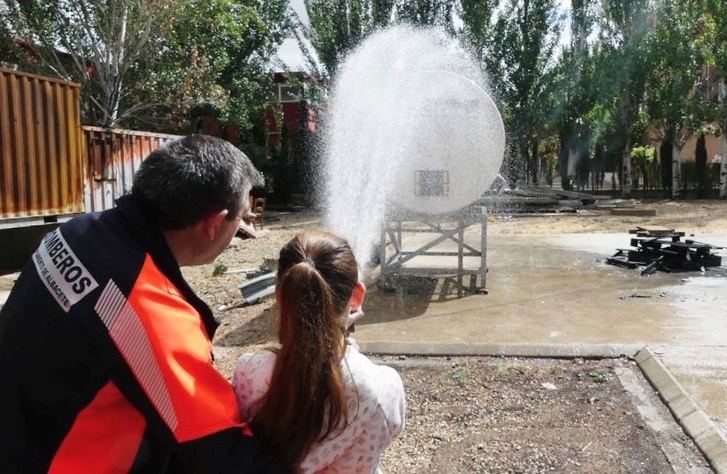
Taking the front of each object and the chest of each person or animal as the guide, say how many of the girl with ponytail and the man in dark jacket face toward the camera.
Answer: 0

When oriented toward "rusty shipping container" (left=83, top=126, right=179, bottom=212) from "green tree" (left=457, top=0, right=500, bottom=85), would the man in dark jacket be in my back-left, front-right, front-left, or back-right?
front-left

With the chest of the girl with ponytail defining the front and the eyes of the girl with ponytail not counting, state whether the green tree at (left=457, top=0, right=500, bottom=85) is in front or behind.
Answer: in front

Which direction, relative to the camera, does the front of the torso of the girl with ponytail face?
away from the camera

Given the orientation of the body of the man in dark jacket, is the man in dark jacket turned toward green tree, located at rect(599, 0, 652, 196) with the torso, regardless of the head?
yes

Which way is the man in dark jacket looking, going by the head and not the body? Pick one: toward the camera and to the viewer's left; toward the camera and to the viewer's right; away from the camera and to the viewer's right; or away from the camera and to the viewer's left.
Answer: away from the camera and to the viewer's right

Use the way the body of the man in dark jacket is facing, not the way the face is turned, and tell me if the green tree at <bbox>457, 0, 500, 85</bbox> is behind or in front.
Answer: in front

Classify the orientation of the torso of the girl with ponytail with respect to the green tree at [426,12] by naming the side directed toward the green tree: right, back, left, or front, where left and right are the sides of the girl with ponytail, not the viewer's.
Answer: front

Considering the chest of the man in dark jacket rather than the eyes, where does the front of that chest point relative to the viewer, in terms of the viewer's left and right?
facing away from the viewer and to the right of the viewer

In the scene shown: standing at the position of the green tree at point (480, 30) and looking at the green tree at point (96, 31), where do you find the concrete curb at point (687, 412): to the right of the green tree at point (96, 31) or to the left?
left

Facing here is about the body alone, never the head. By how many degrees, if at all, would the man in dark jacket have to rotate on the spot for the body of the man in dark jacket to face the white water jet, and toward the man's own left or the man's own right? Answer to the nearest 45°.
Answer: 0° — they already face it

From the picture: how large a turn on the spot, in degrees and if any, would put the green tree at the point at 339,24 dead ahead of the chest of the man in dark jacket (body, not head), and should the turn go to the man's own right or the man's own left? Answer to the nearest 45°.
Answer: approximately 45° to the man's own left
